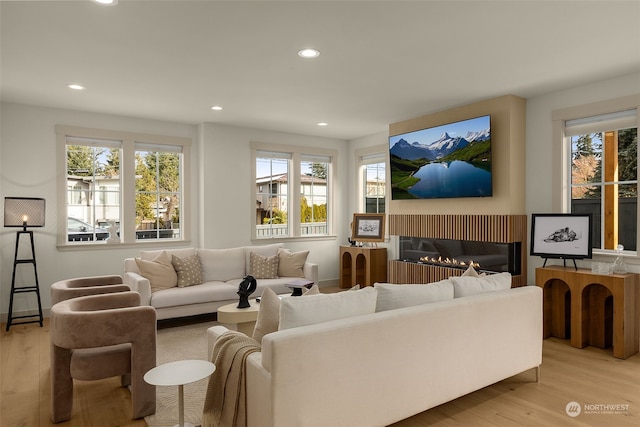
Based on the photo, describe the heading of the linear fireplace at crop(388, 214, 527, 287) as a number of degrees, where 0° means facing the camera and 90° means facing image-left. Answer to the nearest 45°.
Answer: approximately 45°

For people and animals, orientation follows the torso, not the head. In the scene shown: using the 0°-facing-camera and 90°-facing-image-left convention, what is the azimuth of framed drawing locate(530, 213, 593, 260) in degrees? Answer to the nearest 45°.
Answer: approximately 0°

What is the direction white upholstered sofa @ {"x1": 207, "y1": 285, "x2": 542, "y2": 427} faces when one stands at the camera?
facing away from the viewer and to the left of the viewer

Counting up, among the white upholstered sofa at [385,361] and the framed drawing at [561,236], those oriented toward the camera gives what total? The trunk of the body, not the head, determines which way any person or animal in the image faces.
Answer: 1

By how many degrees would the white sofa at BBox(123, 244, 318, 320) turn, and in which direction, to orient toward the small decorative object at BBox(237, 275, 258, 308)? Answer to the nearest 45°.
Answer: approximately 45° to its right

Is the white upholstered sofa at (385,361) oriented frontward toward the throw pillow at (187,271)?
yes

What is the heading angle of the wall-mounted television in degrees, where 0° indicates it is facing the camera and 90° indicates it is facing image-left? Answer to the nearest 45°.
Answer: approximately 45°

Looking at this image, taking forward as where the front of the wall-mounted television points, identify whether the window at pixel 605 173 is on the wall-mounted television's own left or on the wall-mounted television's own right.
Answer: on the wall-mounted television's own left

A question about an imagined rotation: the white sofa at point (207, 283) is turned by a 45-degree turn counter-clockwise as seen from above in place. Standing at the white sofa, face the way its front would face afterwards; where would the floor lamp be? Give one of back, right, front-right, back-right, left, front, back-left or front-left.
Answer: back

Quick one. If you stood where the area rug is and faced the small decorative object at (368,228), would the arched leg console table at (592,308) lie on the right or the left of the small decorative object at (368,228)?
right
